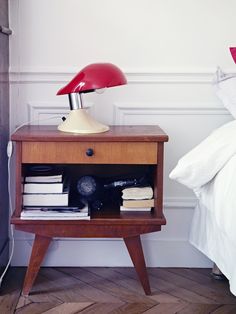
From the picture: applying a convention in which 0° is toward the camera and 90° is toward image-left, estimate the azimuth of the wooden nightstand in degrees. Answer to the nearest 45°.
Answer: approximately 0°
